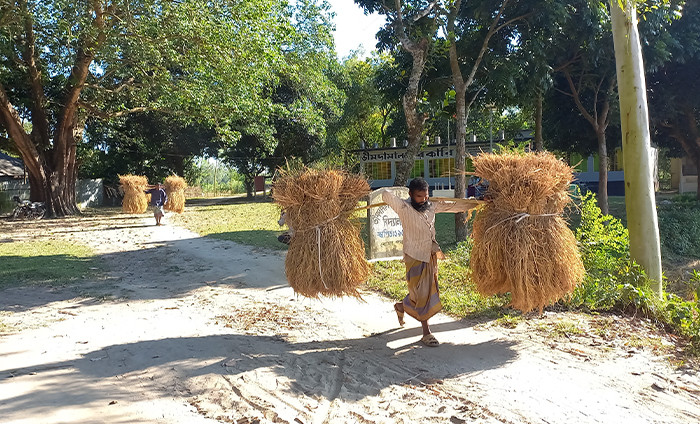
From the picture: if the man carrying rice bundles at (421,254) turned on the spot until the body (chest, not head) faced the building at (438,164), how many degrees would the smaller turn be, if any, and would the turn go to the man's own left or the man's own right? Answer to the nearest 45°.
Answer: approximately 135° to the man's own left

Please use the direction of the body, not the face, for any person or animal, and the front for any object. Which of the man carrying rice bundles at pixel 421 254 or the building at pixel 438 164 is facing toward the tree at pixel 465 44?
the building

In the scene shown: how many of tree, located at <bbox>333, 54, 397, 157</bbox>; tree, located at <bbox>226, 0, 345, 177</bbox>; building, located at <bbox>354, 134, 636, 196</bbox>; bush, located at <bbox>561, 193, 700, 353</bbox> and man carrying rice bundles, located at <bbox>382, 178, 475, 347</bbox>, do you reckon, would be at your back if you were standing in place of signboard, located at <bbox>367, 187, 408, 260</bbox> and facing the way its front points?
3

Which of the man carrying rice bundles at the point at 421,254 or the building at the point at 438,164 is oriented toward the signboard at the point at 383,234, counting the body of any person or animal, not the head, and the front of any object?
the building

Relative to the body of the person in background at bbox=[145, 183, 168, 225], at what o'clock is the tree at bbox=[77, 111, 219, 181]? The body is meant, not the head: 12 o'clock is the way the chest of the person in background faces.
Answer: The tree is roughly at 6 o'clock from the person in background.

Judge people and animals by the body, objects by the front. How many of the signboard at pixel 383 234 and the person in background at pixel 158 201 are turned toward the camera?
2

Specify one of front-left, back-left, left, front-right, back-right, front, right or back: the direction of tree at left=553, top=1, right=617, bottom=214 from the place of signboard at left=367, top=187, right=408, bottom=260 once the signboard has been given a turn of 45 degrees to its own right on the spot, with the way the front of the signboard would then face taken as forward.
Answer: back

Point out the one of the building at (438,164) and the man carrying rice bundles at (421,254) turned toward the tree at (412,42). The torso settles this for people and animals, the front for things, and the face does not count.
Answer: the building

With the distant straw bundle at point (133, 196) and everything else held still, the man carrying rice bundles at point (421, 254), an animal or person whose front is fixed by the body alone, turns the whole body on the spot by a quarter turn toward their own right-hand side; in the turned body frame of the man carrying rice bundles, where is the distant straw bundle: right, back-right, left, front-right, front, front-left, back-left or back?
right

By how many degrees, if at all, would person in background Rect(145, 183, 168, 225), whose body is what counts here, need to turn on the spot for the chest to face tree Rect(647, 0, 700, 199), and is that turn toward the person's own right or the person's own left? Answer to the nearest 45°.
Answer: approximately 45° to the person's own left

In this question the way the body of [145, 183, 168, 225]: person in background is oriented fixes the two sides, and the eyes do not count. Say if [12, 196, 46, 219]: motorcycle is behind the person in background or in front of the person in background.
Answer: behind
